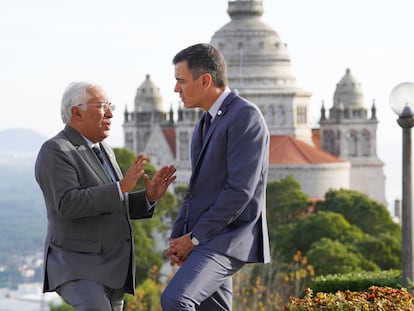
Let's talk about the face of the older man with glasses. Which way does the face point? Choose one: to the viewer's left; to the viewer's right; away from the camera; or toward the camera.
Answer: to the viewer's right

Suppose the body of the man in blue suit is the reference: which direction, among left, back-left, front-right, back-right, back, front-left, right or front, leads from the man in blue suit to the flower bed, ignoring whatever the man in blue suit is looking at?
back

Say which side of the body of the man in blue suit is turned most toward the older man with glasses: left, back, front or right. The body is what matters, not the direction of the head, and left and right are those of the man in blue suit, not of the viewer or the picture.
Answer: front

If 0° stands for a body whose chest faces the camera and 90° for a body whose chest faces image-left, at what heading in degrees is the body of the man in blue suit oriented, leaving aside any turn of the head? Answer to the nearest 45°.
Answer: approximately 90°

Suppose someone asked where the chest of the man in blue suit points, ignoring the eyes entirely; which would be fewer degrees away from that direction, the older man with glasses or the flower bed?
the older man with glasses

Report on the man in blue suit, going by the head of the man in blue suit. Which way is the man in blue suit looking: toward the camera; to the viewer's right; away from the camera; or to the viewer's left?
to the viewer's left
